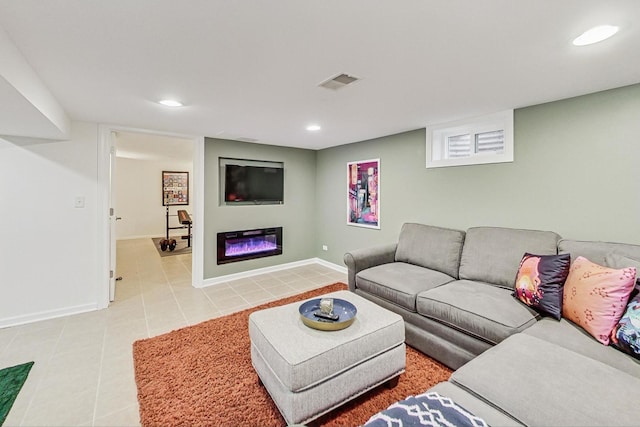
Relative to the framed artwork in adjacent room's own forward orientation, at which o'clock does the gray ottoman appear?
The gray ottoman is roughly at 12 o'clock from the framed artwork in adjacent room.

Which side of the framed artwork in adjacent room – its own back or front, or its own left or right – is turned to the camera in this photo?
front

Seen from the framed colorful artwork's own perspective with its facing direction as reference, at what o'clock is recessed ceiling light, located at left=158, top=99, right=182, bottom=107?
The recessed ceiling light is roughly at 12 o'clock from the framed colorful artwork.

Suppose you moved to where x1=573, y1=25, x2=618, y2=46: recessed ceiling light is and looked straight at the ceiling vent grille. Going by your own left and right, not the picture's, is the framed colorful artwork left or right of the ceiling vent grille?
right

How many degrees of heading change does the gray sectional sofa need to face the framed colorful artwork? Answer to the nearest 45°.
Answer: approximately 90° to its right

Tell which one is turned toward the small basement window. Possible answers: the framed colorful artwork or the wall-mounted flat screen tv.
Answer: the wall-mounted flat screen tv

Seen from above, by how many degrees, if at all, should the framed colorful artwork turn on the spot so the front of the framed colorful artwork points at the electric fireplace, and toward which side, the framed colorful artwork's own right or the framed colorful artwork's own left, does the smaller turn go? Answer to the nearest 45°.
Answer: approximately 45° to the framed colorful artwork's own right

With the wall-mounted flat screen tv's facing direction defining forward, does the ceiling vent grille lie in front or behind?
in front

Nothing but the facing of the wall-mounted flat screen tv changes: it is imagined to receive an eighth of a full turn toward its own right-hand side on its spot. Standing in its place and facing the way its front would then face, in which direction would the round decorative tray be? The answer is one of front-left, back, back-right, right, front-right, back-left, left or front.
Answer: front

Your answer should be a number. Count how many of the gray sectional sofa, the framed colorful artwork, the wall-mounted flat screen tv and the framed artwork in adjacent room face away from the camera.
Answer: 0

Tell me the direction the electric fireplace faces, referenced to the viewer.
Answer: facing the viewer and to the right of the viewer
